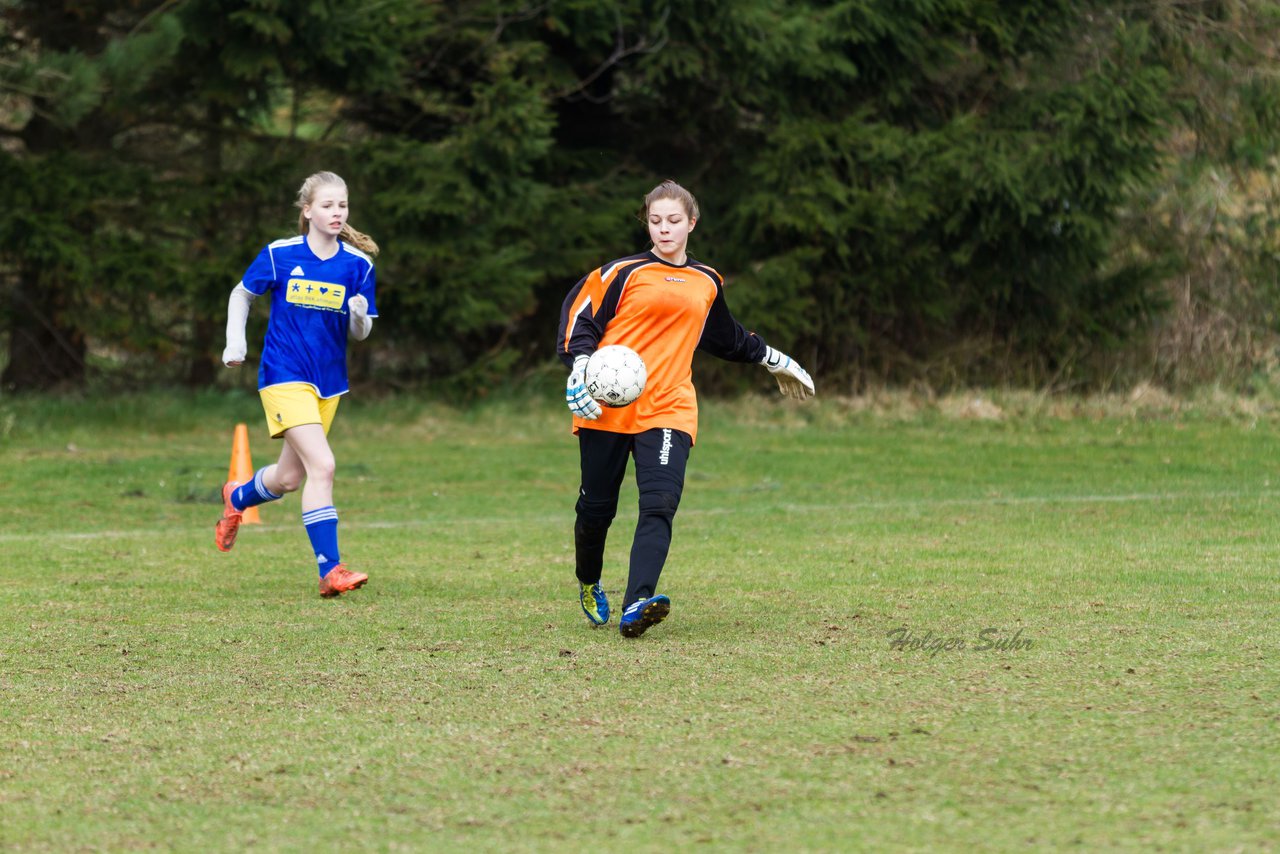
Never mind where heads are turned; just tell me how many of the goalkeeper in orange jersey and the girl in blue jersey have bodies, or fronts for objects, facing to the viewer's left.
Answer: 0

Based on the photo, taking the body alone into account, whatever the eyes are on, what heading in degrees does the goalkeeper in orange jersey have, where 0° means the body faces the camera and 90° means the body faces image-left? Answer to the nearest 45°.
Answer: approximately 0°

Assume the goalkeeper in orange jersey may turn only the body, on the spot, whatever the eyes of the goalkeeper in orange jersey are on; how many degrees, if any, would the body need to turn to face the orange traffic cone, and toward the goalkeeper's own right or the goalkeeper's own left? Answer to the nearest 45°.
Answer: approximately 135° to the goalkeeper's own right

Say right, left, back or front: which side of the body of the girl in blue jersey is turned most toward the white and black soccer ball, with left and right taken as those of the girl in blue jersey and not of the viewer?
front

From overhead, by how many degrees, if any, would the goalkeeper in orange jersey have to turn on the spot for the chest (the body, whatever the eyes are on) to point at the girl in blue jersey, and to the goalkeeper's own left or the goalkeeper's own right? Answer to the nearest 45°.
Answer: approximately 135° to the goalkeeper's own right

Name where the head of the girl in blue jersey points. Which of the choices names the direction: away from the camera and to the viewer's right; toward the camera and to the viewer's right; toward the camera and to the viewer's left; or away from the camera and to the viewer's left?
toward the camera and to the viewer's right

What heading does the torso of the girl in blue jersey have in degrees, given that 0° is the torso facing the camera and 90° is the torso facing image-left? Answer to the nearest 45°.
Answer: approximately 315°
